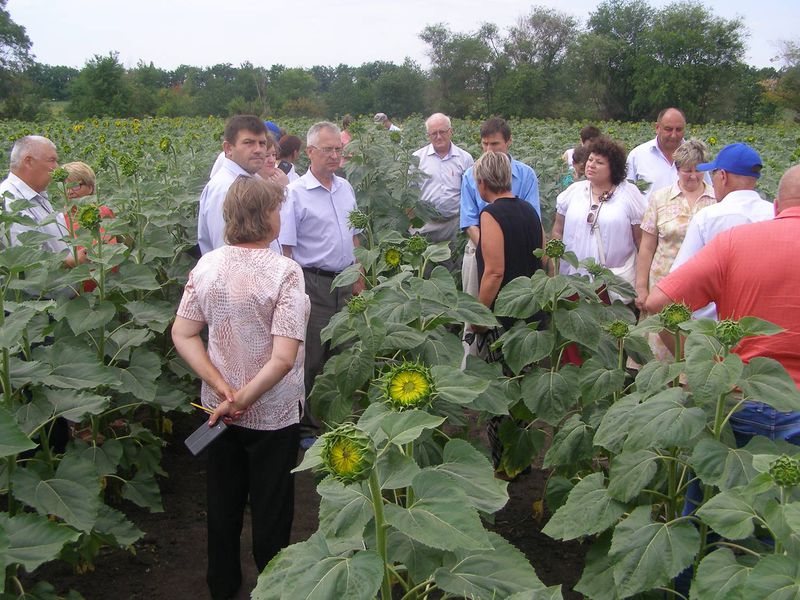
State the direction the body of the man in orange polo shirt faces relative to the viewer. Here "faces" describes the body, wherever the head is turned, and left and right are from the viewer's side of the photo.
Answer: facing away from the viewer

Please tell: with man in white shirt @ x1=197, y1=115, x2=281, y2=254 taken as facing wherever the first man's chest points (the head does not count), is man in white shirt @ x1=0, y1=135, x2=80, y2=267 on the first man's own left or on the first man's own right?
on the first man's own right

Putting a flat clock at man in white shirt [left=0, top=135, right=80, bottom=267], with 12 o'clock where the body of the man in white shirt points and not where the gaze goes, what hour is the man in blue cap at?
The man in blue cap is roughly at 1 o'clock from the man in white shirt.

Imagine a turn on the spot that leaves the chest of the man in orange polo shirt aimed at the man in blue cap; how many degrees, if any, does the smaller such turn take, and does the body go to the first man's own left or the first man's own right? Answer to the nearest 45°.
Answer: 0° — they already face them

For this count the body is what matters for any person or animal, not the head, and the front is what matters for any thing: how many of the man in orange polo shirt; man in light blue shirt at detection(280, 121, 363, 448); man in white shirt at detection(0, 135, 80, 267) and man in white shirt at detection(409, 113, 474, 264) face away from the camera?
1

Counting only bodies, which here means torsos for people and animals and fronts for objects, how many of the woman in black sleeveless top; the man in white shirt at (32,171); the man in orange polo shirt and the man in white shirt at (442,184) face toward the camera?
1

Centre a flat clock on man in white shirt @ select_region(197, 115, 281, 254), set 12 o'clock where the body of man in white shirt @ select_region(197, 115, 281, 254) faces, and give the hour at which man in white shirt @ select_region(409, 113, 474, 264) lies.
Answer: man in white shirt @ select_region(409, 113, 474, 264) is roughly at 9 o'clock from man in white shirt @ select_region(197, 115, 281, 254).

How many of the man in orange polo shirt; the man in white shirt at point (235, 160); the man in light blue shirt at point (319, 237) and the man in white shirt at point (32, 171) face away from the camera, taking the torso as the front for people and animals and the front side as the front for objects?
1

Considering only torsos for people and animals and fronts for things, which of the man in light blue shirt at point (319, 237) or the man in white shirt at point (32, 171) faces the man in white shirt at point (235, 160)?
the man in white shirt at point (32, 171)

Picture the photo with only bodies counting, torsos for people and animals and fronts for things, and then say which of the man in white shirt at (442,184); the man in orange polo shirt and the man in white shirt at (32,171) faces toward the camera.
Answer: the man in white shirt at (442,184)

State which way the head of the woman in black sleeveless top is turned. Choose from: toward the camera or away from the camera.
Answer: away from the camera

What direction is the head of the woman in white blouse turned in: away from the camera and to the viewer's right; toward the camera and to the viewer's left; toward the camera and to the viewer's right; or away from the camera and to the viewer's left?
toward the camera and to the viewer's left

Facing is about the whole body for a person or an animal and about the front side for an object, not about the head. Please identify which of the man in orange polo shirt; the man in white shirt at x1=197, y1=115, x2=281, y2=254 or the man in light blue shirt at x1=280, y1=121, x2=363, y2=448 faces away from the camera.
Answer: the man in orange polo shirt

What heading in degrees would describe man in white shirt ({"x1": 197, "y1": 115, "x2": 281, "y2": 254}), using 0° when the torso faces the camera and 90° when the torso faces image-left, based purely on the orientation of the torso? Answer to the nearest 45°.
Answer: approximately 315°

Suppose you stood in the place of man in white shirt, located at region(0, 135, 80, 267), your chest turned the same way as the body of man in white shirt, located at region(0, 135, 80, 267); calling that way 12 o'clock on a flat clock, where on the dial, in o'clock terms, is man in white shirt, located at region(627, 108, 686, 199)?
man in white shirt, located at region(627, 108, 686, 199) is roughly at 12 o'clock from man in white shirt, located at region(0, 135, 80, 267).

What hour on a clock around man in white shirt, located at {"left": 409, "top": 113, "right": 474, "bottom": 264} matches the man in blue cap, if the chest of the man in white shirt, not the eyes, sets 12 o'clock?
The man in blue cap is roughly at 11 o'clock from the man in white shirt.

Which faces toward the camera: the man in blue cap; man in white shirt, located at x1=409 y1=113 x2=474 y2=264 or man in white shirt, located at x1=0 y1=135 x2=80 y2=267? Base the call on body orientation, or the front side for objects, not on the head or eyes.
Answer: man in white shirt, located at x1=409 y1=113 x2=474 y2=264

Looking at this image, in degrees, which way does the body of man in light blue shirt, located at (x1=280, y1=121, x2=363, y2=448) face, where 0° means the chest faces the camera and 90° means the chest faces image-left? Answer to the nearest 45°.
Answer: approximately 315°
